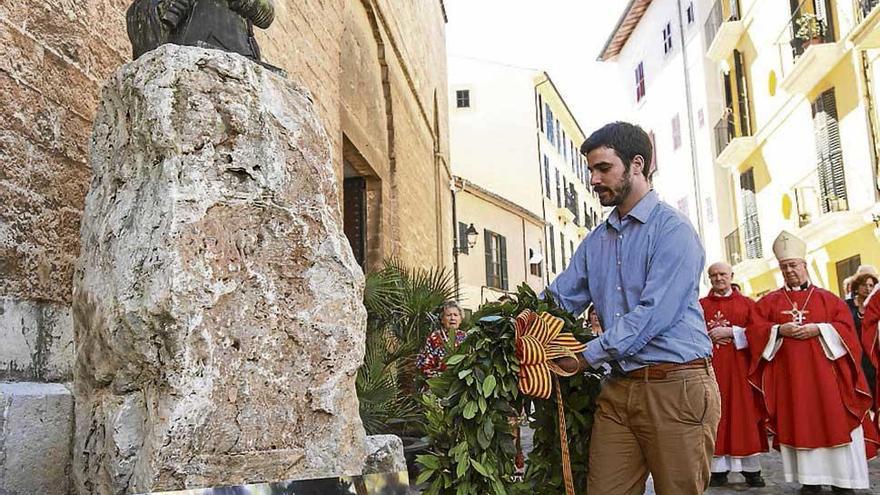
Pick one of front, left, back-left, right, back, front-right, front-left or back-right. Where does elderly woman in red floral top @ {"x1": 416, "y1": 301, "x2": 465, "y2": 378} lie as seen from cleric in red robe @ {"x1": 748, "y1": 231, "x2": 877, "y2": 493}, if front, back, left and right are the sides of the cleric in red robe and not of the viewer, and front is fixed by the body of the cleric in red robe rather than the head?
right

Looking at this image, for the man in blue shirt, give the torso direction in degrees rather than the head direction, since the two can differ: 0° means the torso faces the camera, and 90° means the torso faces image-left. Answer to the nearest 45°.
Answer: approximately 45°

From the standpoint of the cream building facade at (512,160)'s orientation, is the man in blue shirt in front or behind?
in front

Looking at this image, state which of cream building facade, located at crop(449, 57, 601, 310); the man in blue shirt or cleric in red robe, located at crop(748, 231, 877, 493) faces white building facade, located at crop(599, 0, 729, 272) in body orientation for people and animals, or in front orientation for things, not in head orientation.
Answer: cream building facade, located at crop(449, 57, 601, 310)

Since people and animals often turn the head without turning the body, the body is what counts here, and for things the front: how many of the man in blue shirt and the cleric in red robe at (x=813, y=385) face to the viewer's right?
0

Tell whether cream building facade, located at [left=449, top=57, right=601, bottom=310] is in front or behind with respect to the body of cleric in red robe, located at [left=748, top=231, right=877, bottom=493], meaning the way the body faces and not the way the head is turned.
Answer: behind

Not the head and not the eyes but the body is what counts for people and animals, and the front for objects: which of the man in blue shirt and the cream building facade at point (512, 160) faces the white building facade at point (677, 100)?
the cream building facade at point (512, 160)

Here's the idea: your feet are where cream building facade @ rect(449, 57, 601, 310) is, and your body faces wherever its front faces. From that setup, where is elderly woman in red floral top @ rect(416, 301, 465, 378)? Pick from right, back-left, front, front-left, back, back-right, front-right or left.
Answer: front-right

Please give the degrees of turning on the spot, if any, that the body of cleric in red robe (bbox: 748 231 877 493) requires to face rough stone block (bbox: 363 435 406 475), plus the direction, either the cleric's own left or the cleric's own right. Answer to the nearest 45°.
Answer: approximately 45° to the cleric's own right

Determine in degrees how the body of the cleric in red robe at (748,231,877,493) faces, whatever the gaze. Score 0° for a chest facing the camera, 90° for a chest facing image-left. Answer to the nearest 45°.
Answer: approximately 0°
